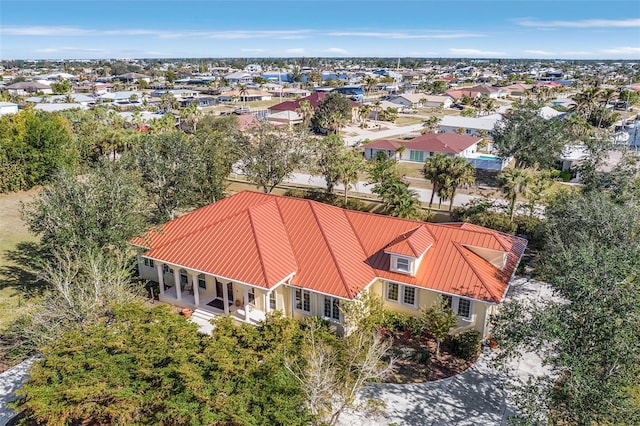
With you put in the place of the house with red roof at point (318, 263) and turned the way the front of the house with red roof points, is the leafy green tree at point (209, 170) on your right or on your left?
on your right

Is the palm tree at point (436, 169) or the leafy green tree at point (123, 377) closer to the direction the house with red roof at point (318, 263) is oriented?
the leafy green tree

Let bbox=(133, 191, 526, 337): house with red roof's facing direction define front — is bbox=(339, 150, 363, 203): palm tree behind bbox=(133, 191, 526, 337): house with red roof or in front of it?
behind

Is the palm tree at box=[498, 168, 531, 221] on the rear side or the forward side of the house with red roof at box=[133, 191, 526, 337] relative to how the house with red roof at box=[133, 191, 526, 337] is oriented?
on the rear side

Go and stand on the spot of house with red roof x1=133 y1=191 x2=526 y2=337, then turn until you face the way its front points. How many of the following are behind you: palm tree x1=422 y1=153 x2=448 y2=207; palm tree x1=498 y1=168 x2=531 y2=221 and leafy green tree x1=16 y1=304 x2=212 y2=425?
2

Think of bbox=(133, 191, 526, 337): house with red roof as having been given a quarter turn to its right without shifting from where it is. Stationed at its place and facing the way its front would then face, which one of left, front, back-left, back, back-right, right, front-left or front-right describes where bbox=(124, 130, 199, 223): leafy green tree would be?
front

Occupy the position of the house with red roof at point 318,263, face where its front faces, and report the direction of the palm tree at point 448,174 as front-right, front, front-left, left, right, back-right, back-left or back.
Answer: back

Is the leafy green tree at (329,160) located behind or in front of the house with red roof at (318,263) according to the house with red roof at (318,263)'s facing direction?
behind

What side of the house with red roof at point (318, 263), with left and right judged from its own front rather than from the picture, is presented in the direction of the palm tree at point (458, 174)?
back

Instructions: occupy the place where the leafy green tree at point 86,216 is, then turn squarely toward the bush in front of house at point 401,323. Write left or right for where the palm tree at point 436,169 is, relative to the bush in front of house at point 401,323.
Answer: left

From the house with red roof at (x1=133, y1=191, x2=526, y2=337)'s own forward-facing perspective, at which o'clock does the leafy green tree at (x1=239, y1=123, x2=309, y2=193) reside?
The leafy green tree is roughly at 4 o'clock from the house with red roof.

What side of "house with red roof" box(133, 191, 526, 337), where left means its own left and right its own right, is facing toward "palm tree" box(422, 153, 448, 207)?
back

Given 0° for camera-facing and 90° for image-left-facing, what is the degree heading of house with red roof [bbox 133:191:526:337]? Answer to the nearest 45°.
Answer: approximately 45°
